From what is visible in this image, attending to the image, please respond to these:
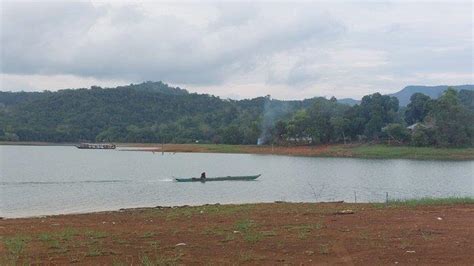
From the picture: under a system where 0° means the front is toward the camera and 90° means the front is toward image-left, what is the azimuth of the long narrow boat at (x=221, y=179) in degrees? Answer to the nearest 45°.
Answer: approximately 270°

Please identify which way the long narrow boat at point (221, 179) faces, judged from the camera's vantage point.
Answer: facing to the right of the viewer
